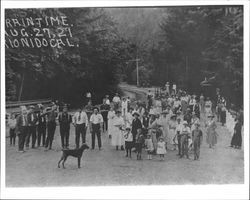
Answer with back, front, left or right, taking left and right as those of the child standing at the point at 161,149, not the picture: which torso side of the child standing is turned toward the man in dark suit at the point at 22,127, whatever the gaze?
right

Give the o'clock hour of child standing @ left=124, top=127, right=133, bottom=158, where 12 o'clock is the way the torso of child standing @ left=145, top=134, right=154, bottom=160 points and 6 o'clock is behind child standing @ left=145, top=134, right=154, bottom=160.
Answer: child standing @ left=124, top=127, right=133, bottom=158 is roughly at 3 o'clock from child standing @ left=145, top=134, right=154, bottom=160.

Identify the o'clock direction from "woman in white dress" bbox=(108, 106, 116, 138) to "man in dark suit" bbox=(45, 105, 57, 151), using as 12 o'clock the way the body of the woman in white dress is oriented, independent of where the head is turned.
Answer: The man in dark suit is roughly at 3 o'clock from the woman in white dress.

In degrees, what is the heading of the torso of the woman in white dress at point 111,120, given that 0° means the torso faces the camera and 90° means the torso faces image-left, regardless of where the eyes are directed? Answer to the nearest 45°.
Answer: approximately 0°

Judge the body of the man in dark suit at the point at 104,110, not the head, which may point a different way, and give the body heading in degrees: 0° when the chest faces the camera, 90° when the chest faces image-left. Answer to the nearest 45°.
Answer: approximately 0°
